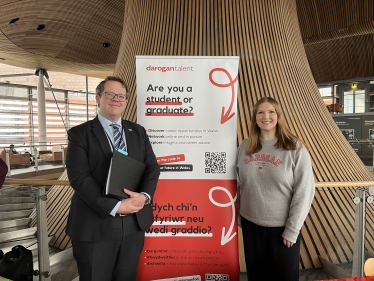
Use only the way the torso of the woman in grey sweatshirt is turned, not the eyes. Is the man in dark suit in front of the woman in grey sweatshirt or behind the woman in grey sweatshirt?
in front

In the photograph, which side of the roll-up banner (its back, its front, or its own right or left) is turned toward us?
front

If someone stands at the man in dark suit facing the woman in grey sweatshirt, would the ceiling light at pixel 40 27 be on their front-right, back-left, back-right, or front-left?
back-left

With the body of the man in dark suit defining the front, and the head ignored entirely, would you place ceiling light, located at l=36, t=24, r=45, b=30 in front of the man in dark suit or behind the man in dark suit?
behind

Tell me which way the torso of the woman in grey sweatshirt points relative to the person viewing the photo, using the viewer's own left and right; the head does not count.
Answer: facing the viewer and to the left of the viewer

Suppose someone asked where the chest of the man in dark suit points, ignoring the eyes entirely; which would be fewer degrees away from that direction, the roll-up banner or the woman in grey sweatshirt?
the woman in grey sweatshirt

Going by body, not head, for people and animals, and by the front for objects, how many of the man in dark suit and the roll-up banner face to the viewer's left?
0

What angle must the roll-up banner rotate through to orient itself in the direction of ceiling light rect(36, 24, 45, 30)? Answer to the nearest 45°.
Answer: approximately 135° to its right

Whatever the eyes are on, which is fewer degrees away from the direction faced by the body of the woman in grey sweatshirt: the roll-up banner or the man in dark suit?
the man in dark suit

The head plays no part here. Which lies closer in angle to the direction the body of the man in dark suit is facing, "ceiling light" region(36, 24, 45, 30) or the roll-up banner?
the roll-up banner

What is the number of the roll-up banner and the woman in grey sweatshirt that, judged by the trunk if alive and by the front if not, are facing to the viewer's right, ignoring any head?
0

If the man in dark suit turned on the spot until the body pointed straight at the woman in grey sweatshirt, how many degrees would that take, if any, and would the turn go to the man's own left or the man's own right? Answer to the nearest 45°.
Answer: approximately 45° to the man's own left

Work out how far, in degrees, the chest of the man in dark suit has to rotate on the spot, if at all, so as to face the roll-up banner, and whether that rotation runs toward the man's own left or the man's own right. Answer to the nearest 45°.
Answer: approximately 90° to the man's own left

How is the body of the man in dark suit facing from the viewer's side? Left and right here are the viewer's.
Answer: facing the viewer and to the right of the viewer
